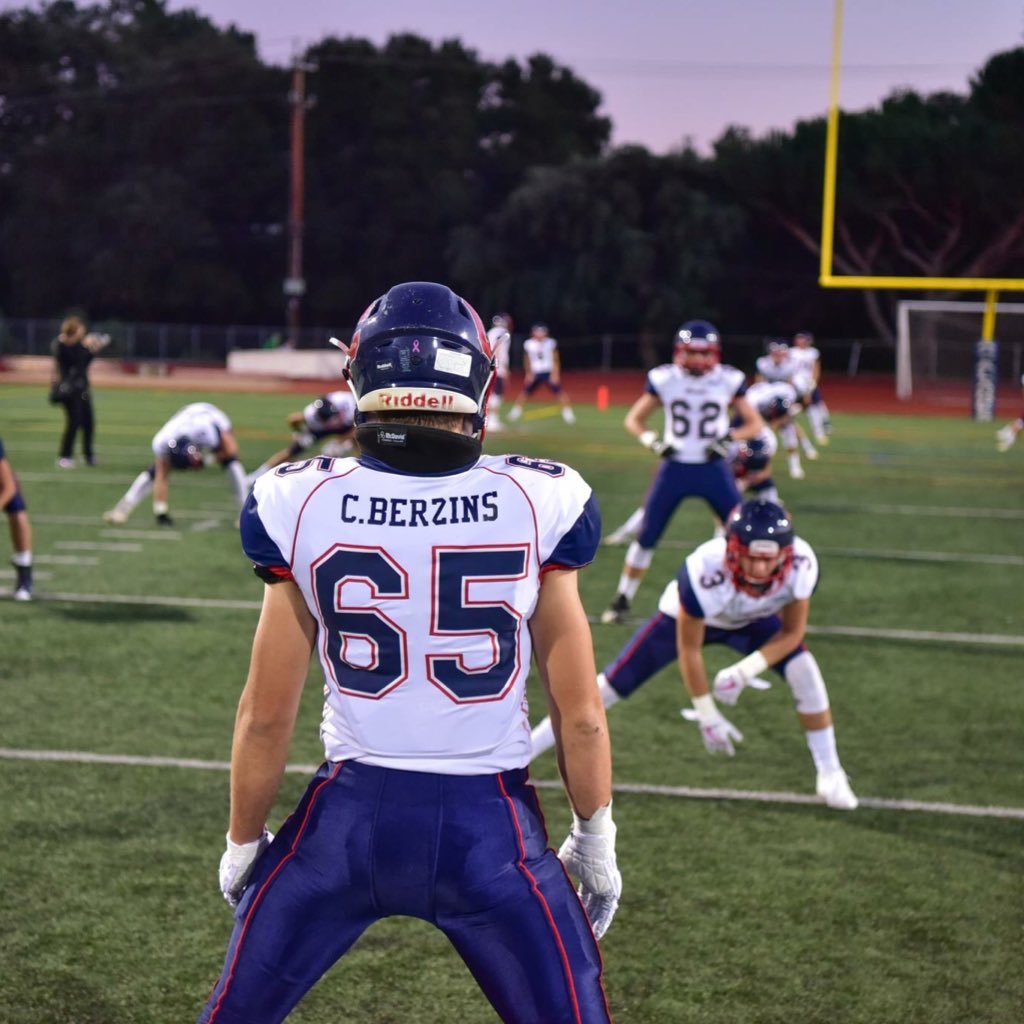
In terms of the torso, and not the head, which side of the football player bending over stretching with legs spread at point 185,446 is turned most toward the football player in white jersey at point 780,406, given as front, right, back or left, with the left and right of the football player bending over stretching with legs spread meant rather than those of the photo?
left

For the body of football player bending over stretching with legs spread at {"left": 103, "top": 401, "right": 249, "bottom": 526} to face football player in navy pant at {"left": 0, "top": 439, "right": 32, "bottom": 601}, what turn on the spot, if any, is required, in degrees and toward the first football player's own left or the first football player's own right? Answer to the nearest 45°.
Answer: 0° — they already face them

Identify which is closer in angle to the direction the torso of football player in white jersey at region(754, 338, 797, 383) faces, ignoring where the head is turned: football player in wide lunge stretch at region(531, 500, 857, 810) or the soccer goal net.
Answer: the football player in wide lunge stretch

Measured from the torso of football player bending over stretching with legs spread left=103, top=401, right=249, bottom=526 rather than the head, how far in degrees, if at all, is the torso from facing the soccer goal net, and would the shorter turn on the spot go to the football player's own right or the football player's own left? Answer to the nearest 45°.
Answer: approximately 135° to the football player's own left

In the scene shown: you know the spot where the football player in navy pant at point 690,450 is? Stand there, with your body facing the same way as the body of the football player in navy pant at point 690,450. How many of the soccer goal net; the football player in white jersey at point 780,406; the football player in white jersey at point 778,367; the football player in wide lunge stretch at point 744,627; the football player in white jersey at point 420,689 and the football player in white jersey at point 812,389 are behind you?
4

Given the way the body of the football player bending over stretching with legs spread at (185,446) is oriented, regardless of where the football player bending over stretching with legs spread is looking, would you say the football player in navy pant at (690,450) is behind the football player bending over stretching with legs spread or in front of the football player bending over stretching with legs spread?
in front

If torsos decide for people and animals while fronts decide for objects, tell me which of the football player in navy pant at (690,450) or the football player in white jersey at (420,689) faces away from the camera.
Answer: the football player in white jersey

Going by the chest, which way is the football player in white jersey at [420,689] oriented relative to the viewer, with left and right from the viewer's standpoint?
facing away from the viewer

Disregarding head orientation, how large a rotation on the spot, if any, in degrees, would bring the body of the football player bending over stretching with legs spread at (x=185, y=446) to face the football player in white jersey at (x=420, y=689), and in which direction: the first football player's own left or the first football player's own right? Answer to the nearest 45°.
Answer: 0° — they already face them

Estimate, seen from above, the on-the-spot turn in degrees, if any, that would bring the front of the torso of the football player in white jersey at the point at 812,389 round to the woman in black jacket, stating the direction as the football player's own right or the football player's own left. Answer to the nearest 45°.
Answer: approximately 45° to the football player's own right
